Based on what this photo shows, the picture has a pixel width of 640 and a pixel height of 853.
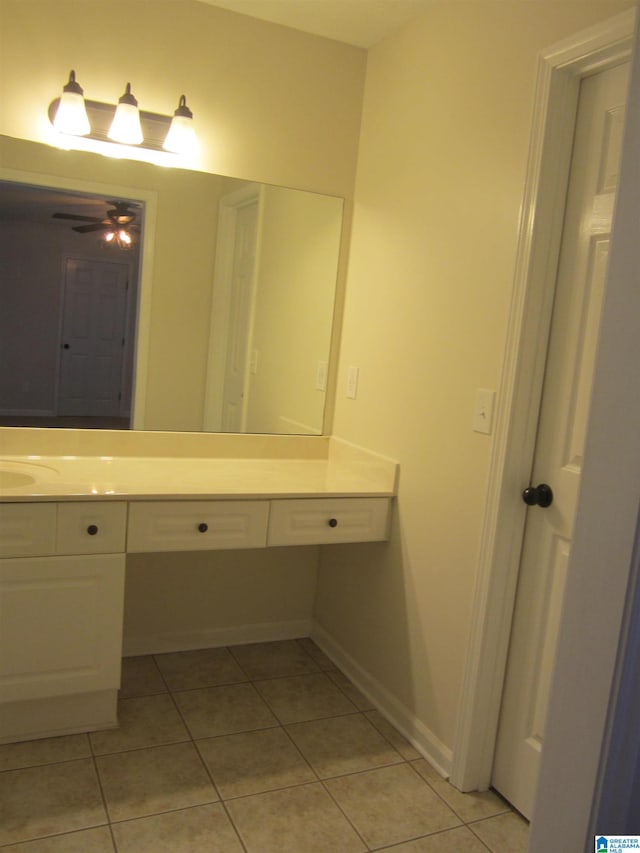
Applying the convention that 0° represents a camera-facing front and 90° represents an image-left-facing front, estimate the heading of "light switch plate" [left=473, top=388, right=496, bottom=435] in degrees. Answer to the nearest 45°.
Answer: approximately 45°

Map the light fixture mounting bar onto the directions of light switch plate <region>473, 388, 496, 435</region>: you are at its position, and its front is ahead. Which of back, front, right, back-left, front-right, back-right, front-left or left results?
front-right

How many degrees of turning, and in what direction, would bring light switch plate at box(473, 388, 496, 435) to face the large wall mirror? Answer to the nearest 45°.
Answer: approximately 45° to its right
